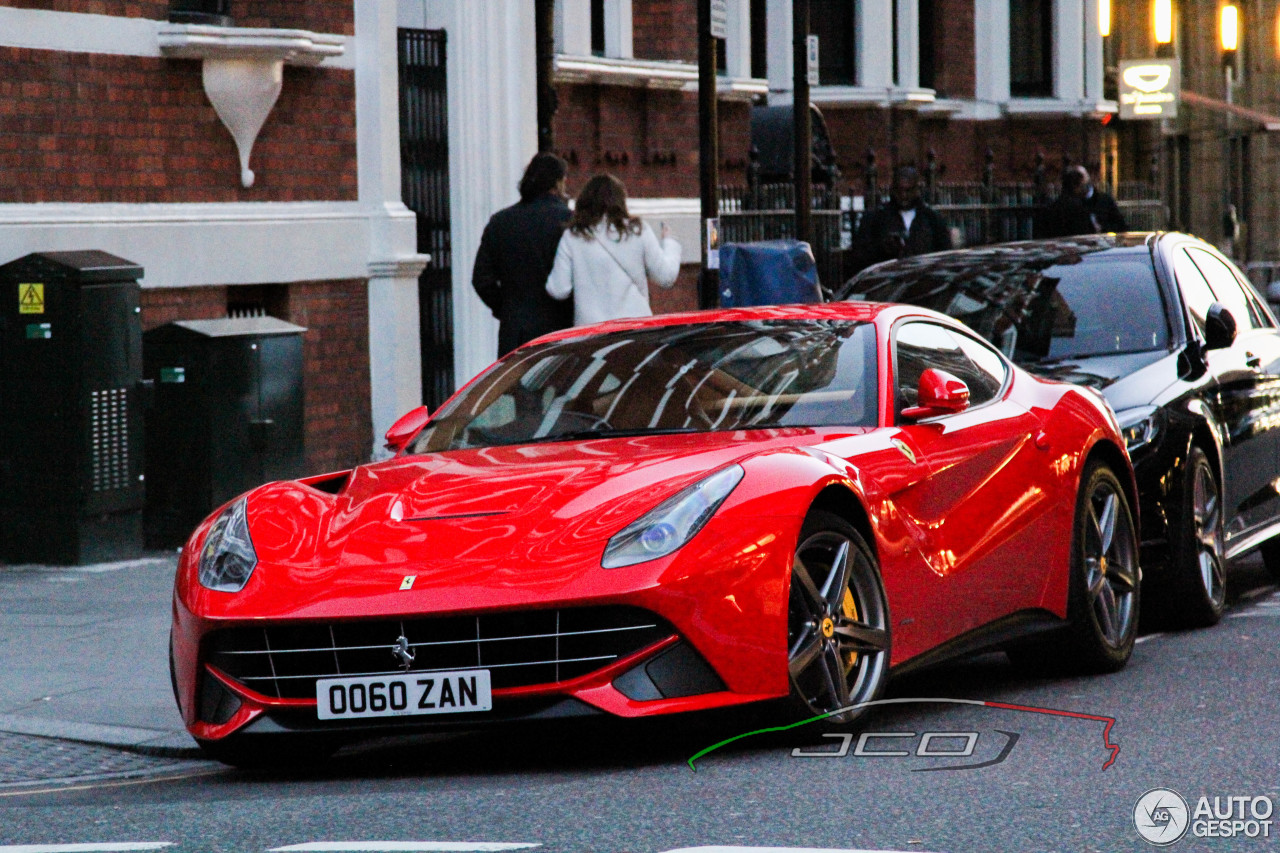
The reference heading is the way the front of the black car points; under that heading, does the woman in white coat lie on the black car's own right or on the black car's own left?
on the black car's own right

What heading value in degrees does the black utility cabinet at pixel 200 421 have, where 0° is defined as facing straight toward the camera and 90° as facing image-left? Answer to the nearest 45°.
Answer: approximately 315°

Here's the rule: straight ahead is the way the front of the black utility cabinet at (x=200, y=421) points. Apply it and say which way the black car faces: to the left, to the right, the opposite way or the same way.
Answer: to the right

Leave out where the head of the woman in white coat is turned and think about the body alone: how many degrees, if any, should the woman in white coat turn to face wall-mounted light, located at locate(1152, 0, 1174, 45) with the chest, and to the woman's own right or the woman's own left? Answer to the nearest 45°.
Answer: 0° — they already face it

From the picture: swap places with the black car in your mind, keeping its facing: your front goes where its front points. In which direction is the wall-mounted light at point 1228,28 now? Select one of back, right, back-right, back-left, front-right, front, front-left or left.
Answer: back-right

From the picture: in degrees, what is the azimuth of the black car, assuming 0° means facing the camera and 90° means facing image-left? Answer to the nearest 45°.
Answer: approximately 45°

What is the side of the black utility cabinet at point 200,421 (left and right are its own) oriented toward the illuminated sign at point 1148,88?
left

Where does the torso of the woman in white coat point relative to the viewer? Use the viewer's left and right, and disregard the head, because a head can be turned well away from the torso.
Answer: facing away from the viewer

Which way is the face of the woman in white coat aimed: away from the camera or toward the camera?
away from the camera

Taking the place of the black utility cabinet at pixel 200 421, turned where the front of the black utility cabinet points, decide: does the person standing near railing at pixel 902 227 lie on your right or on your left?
on your left

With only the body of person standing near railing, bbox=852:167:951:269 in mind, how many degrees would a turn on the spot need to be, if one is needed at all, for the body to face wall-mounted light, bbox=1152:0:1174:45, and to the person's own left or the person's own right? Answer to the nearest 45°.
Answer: approximately 180°
